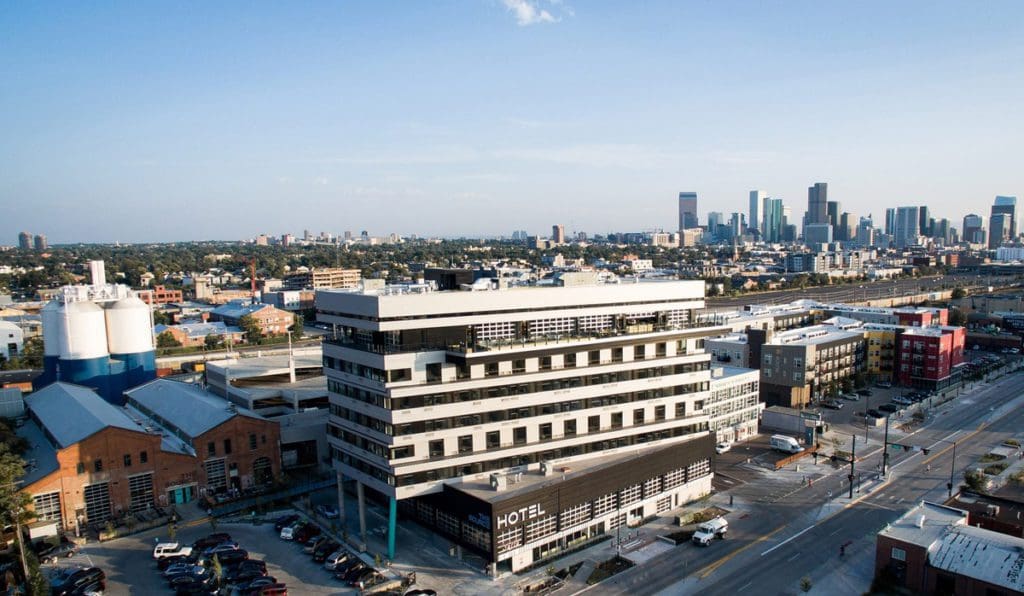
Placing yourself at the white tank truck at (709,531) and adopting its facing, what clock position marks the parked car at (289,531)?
The parked car is roughly at 1 o'clock from the white tank truck.

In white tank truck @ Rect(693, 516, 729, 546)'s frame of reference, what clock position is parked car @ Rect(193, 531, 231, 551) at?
The parked car is roughly at 1 o'clock from the white tank truck.

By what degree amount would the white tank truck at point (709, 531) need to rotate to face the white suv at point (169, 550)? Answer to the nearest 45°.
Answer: approximately 45° to its right

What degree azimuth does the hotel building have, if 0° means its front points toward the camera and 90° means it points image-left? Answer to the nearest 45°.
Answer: approximately 315°

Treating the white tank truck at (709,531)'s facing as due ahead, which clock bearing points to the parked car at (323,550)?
The parked car is roughly at 1 o'clock from the white tank truck.

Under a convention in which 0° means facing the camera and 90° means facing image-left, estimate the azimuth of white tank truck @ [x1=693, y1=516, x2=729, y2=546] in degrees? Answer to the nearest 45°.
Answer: approximately 45°

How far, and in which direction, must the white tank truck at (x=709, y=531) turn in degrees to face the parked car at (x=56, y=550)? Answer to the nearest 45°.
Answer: approximately 45° to its right
